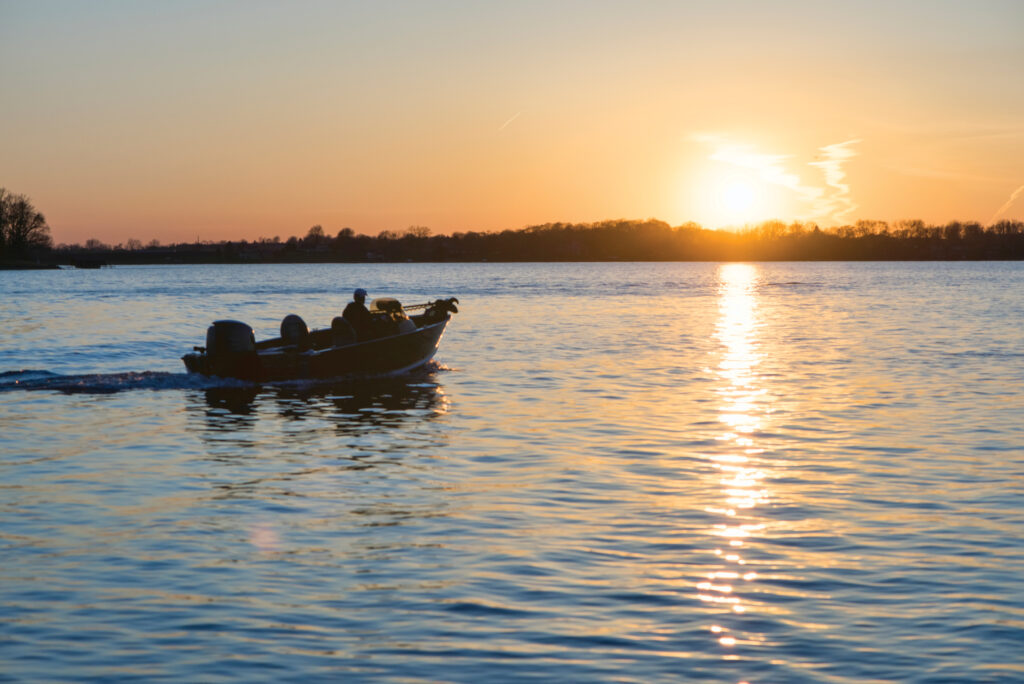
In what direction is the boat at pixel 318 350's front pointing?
to the viewer's right
